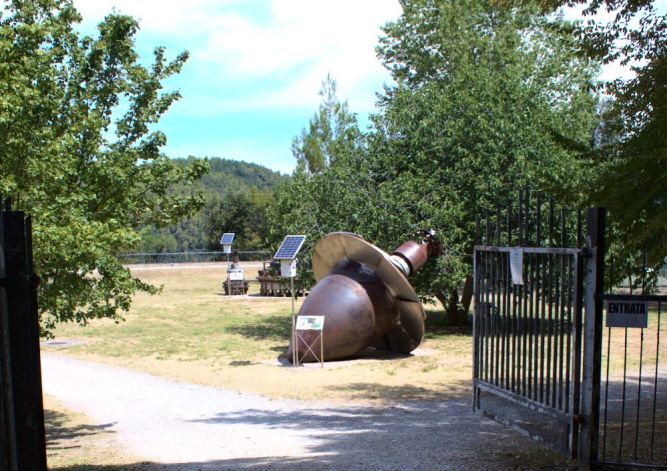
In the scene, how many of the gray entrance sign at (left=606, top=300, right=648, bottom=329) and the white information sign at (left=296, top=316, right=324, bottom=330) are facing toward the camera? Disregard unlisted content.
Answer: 2

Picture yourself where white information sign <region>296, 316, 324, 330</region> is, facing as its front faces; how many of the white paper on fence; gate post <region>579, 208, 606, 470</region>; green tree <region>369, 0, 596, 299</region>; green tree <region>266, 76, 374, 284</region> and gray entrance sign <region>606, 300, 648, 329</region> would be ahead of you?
3

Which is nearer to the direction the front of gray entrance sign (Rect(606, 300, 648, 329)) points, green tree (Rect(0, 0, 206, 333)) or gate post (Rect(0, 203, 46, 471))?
the gate post

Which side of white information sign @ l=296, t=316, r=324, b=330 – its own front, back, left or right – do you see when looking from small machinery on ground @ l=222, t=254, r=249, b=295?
back

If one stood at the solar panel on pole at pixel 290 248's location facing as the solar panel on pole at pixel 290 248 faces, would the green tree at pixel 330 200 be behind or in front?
behind

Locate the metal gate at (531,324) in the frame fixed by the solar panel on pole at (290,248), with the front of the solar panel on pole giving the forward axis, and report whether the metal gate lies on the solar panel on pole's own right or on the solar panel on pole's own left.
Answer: on the solar panel on pole's own left
